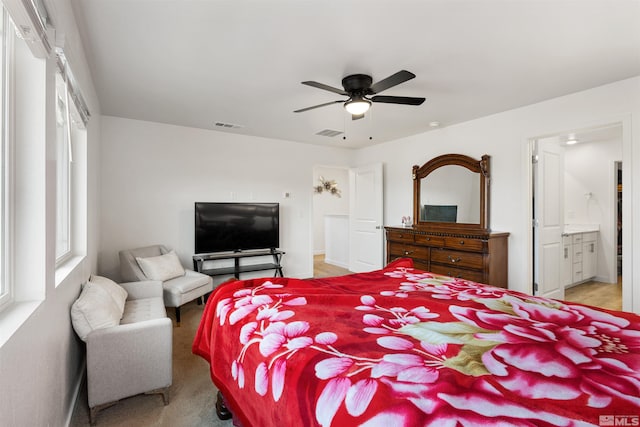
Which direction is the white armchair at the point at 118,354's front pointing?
to the viewer's right

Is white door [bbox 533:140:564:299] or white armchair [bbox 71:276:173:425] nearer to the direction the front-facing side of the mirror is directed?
the white armchair

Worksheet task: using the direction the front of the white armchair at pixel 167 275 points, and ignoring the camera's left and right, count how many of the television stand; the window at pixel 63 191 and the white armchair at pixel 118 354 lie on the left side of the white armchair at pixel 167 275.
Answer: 1

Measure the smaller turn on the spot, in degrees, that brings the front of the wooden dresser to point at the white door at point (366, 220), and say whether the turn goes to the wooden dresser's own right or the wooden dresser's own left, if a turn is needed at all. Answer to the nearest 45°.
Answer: approximately 90° to the wooden dresser's own right

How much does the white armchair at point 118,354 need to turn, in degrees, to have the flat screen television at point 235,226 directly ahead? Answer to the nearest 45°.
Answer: approximately 45° to its left

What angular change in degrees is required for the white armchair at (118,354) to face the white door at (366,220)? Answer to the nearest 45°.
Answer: approximately 45° to its left

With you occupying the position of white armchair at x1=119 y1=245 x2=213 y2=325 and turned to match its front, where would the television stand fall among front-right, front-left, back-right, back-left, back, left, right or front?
left

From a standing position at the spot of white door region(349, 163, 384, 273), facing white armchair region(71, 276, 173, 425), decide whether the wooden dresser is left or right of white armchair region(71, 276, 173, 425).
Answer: left
